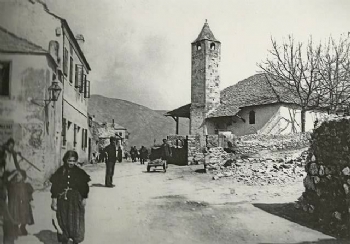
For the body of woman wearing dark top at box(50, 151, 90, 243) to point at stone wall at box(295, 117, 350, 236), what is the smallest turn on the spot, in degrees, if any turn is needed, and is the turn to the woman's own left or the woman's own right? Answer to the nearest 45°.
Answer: approximately 90° to the woman's own left

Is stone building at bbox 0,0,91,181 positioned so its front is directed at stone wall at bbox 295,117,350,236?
yes

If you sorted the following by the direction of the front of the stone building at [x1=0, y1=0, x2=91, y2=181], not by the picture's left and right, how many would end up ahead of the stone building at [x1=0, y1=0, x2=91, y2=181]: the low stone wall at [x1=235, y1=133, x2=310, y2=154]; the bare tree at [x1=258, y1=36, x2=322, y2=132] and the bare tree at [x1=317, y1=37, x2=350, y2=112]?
3

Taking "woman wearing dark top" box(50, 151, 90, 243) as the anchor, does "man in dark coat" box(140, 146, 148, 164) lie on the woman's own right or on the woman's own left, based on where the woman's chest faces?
on the woman's own left

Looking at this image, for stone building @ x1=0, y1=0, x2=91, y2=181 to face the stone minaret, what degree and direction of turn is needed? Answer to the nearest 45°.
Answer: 0° — it already faces it

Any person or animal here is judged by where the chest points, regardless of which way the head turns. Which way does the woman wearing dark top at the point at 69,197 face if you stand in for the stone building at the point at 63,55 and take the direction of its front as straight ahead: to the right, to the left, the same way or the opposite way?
to the right

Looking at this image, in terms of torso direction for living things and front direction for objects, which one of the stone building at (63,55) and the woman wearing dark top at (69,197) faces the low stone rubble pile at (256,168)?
the stone building

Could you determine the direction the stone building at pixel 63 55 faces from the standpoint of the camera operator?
facing to the right of the viewer
